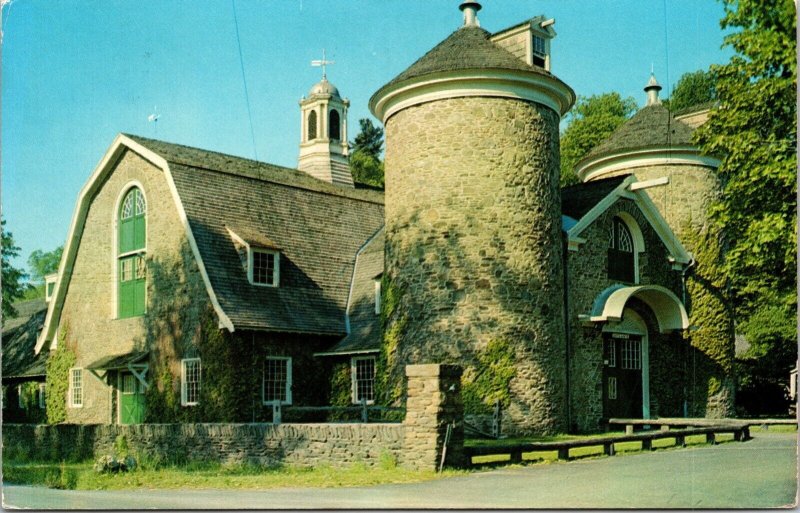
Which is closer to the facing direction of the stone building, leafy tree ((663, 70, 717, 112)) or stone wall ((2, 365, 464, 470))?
the stone wall

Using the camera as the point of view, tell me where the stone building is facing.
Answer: facing the viewer and to the right of the viewer

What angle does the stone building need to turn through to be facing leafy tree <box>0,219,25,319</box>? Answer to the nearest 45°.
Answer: approximately 135° to its right

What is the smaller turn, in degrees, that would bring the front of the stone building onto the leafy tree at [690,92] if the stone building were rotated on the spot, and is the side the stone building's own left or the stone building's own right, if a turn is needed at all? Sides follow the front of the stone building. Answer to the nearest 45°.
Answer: approximately 90° to the stone building's own left

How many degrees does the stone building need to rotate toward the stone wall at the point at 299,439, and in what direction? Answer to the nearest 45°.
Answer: approximately 45° to its right
